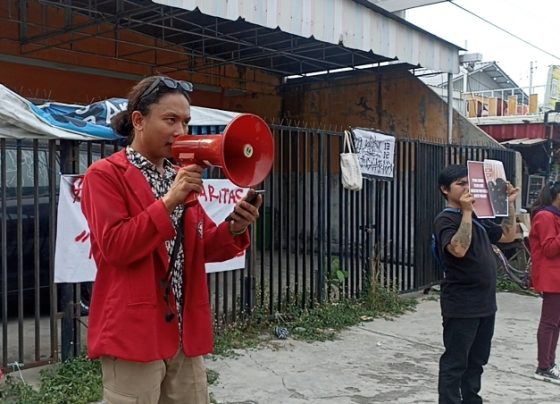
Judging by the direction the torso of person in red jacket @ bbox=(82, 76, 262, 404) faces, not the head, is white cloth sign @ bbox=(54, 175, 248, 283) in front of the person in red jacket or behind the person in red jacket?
behind

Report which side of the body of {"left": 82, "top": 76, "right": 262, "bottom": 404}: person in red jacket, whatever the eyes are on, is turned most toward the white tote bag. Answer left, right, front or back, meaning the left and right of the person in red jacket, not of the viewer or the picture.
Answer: left

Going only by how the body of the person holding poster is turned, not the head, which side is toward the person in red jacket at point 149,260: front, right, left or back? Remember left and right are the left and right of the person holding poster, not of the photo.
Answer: right

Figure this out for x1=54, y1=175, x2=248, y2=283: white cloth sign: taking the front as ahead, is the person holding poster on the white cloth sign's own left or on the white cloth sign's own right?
on the white cloth sign's own left

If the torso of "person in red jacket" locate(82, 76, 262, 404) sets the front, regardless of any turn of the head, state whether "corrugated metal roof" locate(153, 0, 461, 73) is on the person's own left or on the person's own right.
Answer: on the person's own left

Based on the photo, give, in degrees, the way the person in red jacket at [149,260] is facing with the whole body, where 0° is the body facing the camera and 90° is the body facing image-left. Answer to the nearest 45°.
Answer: approximately 315°

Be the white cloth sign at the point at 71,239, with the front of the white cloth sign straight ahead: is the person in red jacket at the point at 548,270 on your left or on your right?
on your left
